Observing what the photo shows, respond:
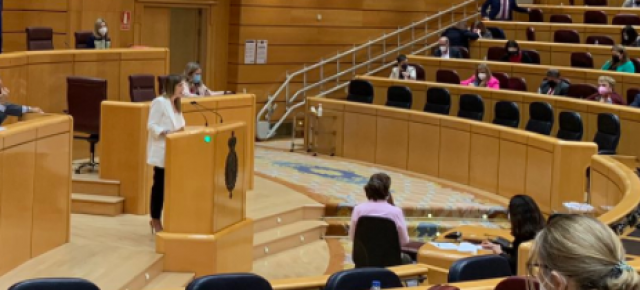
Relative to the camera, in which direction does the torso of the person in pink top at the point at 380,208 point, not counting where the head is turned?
away from the camera

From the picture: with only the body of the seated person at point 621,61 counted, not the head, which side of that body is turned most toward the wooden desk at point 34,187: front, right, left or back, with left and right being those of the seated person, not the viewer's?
front

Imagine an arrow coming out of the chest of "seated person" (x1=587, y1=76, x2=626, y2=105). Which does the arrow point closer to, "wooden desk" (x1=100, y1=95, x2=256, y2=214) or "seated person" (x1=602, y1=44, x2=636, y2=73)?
the wooden desk

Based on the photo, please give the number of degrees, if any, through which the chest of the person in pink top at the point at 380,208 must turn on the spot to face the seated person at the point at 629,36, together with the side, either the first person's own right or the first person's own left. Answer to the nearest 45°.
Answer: approximately 45° to the first person's own right

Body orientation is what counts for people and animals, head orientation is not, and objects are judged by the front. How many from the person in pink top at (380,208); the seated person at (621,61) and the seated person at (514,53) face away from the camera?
1

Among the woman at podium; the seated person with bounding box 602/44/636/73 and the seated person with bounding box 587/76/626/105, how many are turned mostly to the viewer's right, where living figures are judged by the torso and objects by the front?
1

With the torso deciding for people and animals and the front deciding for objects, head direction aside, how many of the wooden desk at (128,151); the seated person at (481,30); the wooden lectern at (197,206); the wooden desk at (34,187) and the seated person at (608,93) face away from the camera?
0

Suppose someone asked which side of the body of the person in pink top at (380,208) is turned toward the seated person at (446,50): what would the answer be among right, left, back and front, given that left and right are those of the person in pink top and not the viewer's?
front

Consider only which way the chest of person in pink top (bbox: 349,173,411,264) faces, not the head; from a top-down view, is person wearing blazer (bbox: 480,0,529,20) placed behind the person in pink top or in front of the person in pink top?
in front

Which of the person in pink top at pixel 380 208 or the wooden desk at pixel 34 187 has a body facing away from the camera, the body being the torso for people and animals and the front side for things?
the person in pink top

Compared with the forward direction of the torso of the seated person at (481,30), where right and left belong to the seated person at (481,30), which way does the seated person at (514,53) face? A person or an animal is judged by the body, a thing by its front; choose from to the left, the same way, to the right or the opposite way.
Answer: the same way

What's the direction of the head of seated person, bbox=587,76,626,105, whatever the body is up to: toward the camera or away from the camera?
toward the camera

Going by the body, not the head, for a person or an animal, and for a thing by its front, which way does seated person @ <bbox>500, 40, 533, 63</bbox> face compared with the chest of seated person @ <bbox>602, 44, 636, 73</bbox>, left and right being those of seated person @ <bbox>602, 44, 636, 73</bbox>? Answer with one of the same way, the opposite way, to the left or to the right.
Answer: the same way

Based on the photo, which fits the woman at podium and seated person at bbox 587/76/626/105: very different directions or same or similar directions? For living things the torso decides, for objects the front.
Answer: very different directions

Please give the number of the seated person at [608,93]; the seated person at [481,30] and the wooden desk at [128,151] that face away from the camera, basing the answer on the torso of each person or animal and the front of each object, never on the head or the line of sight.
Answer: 0

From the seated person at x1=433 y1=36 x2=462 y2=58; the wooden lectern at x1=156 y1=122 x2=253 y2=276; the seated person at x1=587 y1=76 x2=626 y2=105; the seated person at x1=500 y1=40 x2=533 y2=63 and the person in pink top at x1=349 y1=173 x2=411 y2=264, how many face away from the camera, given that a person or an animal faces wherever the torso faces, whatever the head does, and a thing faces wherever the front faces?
1

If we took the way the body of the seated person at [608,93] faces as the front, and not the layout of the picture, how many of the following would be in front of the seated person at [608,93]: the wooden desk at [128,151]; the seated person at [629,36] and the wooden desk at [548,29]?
1

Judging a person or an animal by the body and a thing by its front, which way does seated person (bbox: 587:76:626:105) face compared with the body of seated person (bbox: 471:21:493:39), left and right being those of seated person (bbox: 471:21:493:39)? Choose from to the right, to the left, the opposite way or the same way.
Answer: the same way

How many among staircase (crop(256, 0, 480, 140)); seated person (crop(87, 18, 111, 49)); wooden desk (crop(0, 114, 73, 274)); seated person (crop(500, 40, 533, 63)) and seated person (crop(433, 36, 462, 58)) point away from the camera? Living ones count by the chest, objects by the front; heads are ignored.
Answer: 0
